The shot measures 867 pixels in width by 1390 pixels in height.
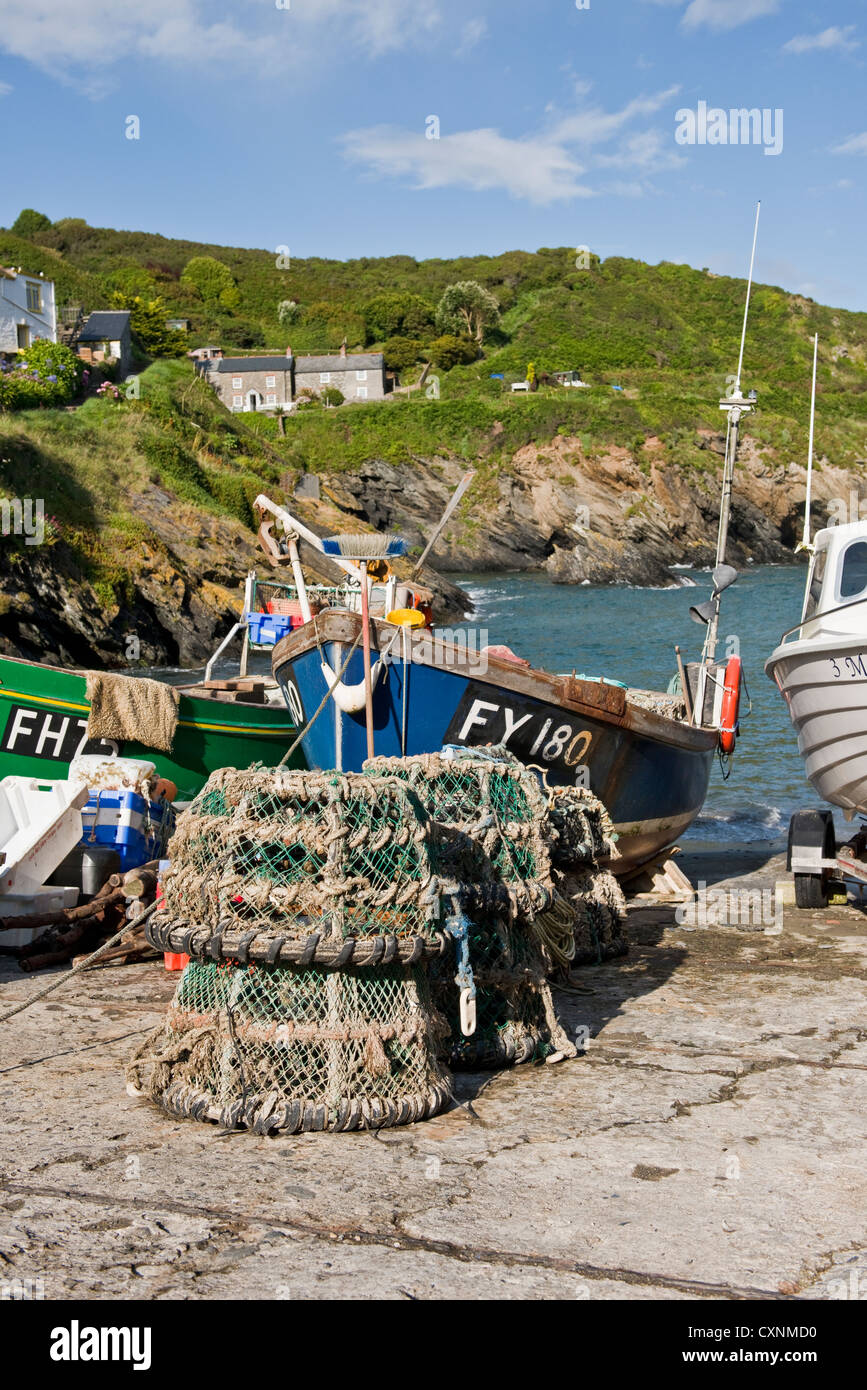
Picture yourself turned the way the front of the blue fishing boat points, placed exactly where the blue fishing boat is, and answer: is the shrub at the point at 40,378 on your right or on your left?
on your right

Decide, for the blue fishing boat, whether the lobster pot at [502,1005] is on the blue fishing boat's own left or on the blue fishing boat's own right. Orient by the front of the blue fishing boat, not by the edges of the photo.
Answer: on the blue fishing boat's own left

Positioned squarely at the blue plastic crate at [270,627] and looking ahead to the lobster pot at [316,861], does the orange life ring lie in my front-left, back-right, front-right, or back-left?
front-left

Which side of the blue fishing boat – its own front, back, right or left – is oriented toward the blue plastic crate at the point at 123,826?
front

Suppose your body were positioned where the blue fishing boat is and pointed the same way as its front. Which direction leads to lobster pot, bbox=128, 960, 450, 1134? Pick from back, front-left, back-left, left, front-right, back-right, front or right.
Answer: front-left

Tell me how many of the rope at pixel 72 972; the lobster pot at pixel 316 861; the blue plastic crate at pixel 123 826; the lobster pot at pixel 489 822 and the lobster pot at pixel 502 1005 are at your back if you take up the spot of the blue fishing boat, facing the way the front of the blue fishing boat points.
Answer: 0

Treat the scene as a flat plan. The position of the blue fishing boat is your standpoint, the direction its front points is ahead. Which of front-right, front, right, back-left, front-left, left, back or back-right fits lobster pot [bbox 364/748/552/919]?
front-left

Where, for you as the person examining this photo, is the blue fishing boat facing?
facing the viewer and to the left of the viewer
